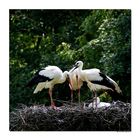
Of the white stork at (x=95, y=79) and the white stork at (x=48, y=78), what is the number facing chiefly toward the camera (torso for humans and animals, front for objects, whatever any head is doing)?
0

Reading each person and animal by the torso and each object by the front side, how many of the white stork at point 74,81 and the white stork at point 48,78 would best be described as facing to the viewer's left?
0

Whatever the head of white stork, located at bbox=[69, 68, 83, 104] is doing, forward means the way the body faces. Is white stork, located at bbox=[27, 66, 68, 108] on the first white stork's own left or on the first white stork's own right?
on the first white stork's own right

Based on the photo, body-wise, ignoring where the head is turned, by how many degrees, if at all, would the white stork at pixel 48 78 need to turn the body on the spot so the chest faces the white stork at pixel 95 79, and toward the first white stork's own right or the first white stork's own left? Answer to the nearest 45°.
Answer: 0° — it already faces it

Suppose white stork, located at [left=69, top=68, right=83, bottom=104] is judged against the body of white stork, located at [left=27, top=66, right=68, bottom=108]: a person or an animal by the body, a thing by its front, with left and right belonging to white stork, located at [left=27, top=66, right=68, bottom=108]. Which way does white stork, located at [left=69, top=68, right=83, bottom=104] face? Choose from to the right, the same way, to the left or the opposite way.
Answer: to the right

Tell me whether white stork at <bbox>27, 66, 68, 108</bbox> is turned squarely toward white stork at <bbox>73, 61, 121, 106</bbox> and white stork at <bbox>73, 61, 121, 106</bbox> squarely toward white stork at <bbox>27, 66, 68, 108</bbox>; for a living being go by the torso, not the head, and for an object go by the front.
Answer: yes

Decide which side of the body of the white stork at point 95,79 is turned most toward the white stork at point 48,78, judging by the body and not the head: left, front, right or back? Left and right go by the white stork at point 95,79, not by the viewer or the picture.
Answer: front

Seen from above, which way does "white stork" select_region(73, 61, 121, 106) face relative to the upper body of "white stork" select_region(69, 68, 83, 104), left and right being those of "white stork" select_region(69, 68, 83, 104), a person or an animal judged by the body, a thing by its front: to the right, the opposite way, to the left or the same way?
to the right

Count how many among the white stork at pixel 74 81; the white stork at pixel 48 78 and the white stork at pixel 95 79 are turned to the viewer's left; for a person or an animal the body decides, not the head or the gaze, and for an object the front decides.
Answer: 1

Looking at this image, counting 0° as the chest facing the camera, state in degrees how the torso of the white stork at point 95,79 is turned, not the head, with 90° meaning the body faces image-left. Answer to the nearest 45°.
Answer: approximately 90°

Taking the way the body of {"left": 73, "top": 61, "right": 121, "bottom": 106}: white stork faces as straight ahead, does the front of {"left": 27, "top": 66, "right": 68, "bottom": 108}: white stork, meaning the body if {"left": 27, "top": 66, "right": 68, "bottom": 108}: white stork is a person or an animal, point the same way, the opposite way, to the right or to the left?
the opposite way

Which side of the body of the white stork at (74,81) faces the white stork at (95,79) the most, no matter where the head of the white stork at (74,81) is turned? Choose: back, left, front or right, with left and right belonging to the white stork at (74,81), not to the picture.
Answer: left

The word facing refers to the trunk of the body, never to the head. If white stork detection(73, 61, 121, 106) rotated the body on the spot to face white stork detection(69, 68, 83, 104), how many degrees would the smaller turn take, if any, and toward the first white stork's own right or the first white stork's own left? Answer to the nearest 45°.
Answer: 0° — it already faces it

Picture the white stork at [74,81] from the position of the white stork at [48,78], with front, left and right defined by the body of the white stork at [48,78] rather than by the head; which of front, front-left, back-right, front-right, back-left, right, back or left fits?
front

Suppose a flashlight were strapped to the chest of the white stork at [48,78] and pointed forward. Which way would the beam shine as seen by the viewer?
to the viewer's right

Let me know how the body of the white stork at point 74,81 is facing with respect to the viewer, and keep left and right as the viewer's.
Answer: facing the viewer

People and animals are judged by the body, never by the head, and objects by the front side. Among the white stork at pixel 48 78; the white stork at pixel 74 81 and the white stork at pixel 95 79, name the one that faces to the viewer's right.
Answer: the white stork at pixel 48 78
